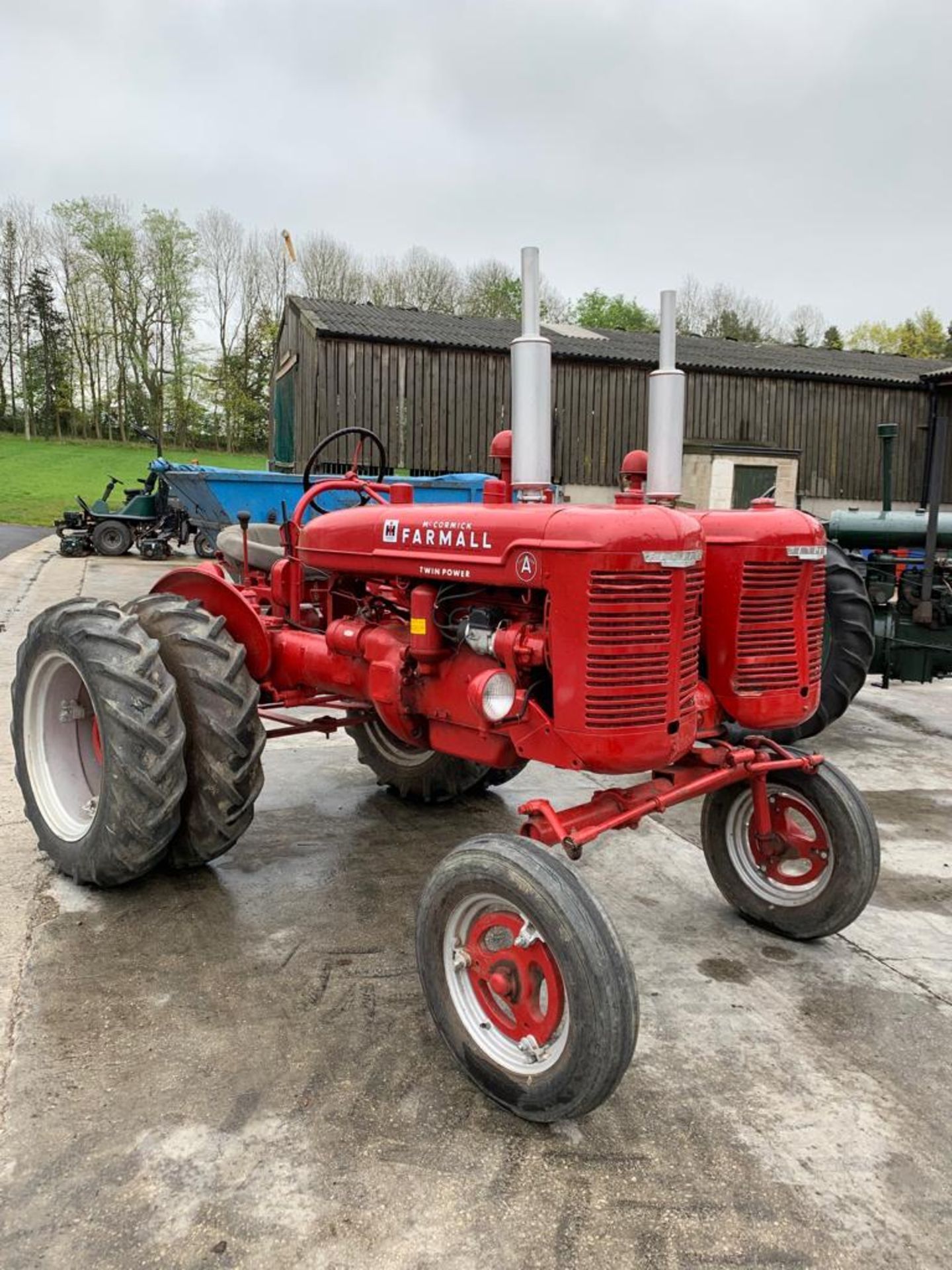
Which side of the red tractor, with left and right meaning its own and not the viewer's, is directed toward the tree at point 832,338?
left

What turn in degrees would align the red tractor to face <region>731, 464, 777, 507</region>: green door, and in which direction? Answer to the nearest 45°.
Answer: approximately 135° to its left

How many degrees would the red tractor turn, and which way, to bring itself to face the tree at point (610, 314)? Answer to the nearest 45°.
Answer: approximately 135° to its left

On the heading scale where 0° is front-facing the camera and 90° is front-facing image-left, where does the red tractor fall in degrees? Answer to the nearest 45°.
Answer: approximately 315°

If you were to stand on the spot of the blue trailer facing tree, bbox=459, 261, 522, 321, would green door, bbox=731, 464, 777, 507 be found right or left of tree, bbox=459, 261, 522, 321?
right

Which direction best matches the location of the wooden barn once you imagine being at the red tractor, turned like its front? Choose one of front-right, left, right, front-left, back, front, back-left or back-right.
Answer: back-left

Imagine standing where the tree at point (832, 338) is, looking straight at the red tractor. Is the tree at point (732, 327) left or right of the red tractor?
right

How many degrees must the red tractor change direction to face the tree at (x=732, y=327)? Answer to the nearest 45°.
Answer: approximately 135° to its left

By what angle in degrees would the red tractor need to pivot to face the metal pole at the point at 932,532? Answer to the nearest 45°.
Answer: approximately 90° to its left

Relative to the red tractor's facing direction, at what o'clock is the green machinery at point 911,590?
The green machinery is roughly at 9 o'clock from the red tractor.

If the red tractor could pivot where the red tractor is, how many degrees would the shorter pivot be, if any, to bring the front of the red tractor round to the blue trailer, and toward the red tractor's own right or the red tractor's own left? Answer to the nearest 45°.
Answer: approximately 135° to the red tractor's own left

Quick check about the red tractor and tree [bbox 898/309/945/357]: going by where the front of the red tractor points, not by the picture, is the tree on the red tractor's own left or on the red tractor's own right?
on the red tractor's own left

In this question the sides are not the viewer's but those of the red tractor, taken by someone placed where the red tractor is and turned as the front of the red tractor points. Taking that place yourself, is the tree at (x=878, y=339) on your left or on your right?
on your left
